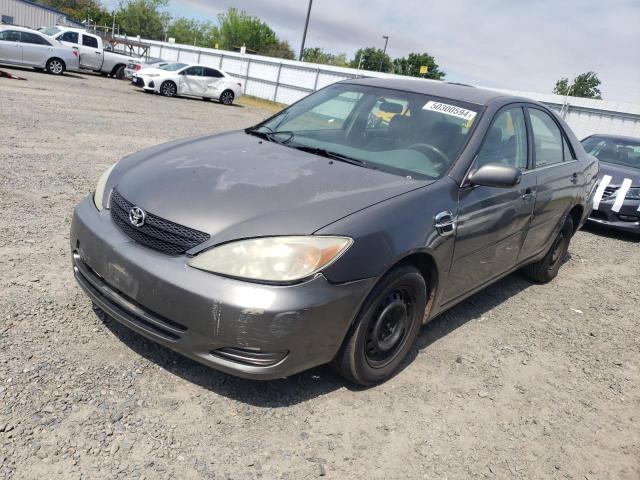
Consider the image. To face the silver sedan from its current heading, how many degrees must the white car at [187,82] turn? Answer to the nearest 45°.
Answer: approximately 45° to its right

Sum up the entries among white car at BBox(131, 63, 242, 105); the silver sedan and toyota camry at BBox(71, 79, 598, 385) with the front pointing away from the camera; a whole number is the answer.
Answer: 0

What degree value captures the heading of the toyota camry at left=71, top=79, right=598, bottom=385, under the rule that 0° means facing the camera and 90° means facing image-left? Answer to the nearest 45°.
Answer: approximately 45°

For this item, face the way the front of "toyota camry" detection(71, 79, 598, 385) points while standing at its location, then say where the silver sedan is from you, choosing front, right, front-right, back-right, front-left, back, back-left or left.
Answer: right

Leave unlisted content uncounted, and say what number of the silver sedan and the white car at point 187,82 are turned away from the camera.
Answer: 0

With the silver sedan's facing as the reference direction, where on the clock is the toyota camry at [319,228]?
The toyota camry is roughly at 9 o'clock from the silver sedan.

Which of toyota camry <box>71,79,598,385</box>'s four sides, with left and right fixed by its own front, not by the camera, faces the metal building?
right

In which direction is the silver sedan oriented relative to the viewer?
to the viewer's left

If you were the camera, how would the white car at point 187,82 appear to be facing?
facing the viewer and to the left of the viewer
